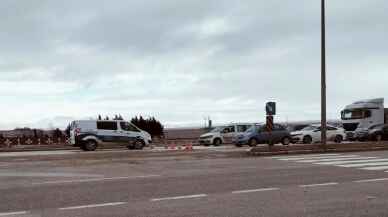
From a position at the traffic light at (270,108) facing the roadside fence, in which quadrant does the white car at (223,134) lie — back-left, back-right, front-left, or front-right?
front-right

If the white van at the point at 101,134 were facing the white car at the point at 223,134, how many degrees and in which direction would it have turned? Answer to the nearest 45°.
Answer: approximately 45° to its left

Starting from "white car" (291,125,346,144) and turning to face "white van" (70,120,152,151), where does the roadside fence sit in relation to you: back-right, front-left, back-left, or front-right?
front-right

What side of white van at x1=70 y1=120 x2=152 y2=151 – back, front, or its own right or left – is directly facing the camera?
right

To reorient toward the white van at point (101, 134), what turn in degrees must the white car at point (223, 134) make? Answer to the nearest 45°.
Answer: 0° — it already faces it

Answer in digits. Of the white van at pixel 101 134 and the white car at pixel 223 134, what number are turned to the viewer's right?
1

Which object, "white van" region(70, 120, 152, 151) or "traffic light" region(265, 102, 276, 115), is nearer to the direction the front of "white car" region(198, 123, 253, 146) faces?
the white van

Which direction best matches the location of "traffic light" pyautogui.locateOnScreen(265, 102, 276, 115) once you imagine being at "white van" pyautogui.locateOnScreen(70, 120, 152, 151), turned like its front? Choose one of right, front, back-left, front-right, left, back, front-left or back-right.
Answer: front-right

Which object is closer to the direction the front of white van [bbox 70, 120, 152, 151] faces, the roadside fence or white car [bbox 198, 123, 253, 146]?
the white car

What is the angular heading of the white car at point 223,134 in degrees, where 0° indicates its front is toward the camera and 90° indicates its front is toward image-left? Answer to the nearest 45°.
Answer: approximately 45°

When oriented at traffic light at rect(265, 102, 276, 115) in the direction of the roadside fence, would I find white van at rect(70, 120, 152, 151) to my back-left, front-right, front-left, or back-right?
front-left

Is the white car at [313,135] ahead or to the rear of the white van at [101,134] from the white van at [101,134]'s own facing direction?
ahead

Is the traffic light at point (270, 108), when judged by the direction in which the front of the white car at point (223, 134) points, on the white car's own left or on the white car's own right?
on the white car's own left

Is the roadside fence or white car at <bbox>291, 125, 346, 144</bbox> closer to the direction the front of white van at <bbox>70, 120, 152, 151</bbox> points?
the white car
